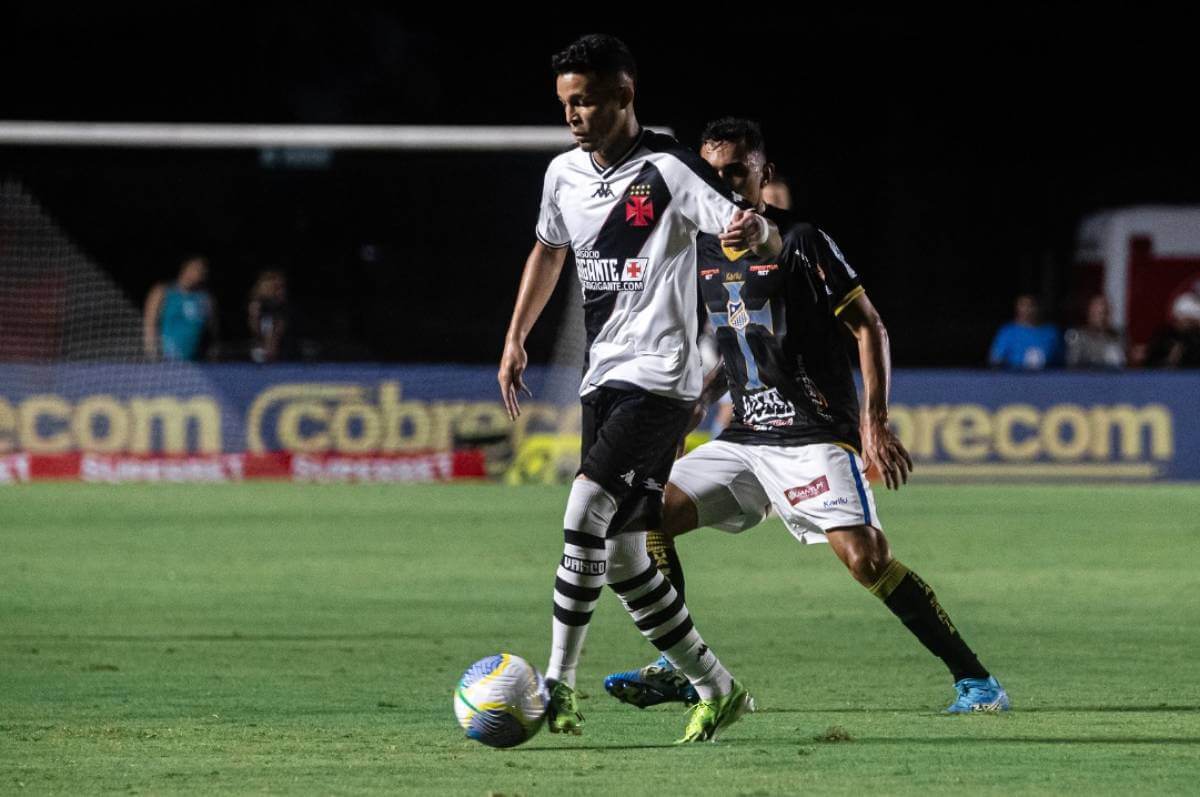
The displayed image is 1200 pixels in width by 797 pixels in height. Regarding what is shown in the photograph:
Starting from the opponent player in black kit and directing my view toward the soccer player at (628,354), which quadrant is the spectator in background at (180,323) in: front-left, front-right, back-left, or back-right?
back-right

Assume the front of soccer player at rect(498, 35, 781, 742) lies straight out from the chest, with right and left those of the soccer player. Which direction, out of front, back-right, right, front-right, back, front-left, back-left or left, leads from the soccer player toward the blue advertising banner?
back-right

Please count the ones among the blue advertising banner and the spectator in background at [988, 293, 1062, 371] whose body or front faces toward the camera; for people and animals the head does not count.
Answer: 2

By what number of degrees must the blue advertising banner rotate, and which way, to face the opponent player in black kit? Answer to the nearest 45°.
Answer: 0° — it already faces them

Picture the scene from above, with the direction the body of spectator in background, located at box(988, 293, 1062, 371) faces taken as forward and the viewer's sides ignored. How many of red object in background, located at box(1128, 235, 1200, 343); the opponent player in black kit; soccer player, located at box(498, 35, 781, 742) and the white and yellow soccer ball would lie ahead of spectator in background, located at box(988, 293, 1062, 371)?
3

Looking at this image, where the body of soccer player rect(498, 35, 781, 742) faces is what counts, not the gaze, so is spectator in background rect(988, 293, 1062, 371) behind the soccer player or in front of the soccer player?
behind

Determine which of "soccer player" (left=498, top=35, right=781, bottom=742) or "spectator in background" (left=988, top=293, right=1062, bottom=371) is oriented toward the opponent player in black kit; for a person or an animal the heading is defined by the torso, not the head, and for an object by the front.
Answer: the spectator in background

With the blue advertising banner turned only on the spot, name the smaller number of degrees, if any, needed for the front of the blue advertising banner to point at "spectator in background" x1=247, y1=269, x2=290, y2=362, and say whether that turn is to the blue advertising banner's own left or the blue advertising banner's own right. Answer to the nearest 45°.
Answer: approximately 135° to the blue advertising banner's own right
